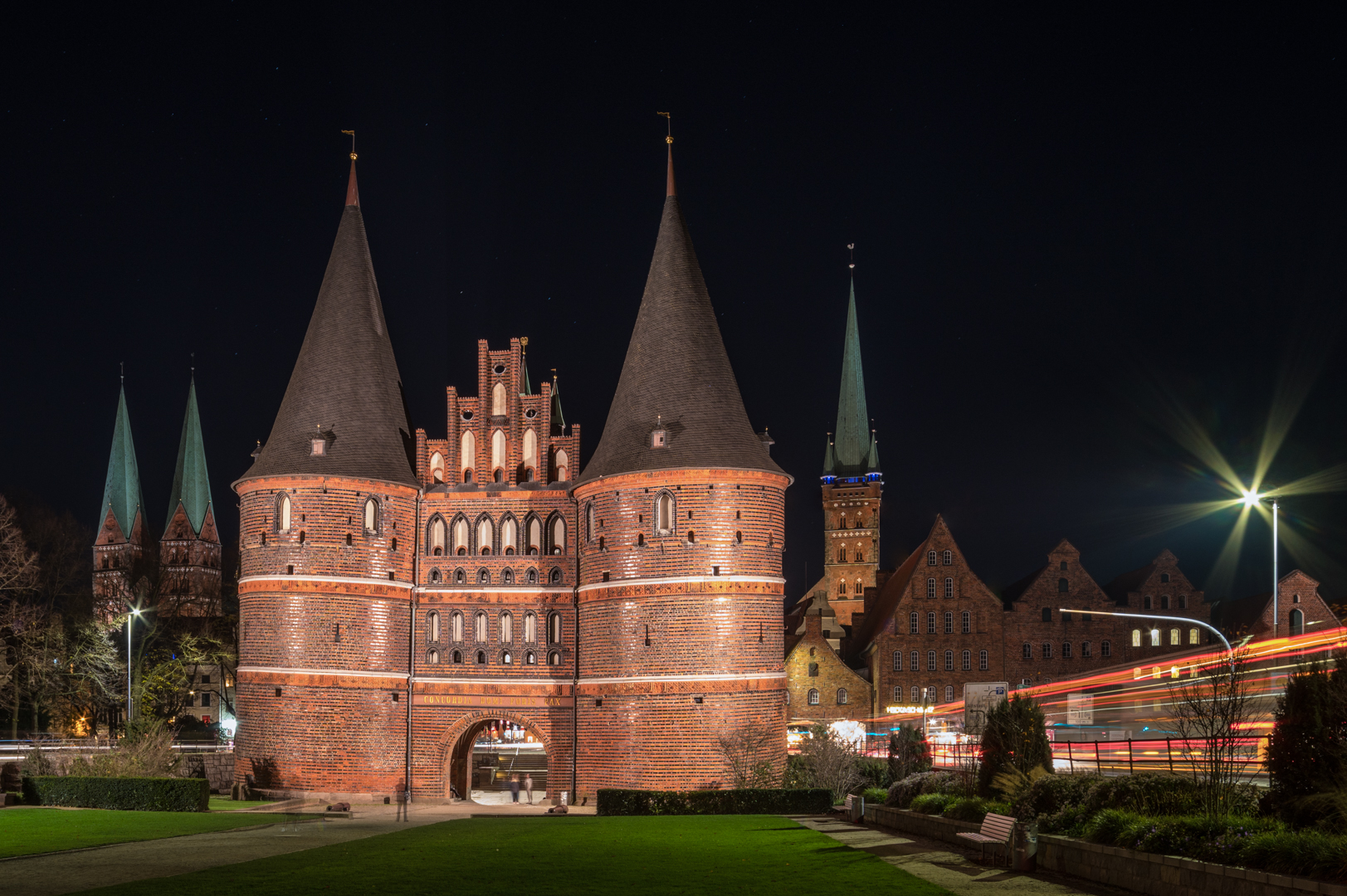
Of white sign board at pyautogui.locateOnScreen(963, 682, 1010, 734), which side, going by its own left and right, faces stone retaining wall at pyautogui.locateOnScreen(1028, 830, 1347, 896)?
front

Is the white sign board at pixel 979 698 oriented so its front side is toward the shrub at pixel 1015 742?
yes

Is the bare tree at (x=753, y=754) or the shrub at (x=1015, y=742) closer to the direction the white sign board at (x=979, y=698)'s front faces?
the shrub

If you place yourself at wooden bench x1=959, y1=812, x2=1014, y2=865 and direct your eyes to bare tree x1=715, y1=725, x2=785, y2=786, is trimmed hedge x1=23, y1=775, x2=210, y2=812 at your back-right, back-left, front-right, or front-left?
front-left

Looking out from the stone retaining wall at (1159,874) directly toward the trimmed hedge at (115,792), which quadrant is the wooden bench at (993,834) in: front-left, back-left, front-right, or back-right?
front-right

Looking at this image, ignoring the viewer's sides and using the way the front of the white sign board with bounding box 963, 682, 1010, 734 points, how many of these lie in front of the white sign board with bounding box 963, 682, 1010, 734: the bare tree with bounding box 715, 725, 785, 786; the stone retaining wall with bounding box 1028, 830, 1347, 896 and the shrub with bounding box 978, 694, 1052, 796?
2

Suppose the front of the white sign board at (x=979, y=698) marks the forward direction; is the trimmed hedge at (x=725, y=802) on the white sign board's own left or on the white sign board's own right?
on the white sign board's own right

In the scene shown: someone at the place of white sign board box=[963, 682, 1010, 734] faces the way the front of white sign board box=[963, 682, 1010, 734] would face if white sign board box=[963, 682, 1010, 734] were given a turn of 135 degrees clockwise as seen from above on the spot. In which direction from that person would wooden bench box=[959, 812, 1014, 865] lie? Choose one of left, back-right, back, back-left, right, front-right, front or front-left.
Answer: back-left

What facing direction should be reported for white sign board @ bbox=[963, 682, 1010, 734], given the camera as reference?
facing the viewer

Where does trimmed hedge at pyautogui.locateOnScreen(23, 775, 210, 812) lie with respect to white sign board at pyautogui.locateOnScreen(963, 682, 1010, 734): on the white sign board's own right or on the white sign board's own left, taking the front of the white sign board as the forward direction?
on the white sign board's own right
